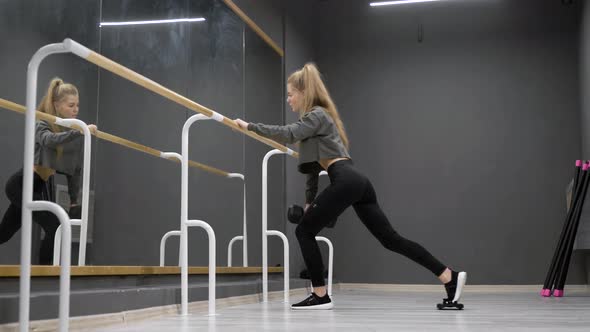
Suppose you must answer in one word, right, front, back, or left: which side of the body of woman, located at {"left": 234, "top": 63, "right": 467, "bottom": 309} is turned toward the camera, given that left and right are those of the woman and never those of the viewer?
left

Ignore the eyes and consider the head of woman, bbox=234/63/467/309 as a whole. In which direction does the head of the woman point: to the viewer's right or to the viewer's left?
to the viewer's left

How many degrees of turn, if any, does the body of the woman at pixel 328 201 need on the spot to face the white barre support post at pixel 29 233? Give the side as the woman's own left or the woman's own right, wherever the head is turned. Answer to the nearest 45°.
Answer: approximately 45° to the woman's own left
